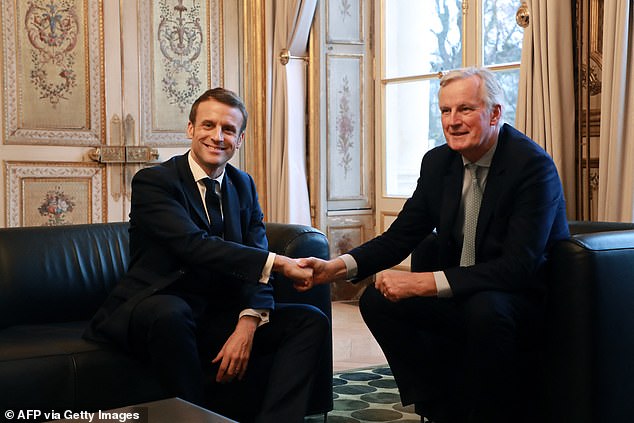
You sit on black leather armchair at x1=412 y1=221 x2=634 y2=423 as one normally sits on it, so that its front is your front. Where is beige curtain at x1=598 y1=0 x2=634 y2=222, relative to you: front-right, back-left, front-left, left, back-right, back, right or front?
back-right

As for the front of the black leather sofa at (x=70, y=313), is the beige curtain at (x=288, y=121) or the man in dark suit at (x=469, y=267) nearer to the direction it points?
the man in dark suit

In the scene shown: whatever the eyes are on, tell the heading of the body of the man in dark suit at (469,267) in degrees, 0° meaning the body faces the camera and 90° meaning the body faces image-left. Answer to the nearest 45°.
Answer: approximately 45°

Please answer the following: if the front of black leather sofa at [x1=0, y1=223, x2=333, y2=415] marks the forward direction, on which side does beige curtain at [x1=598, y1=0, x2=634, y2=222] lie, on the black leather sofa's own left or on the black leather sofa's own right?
on the black leather sofa's own left

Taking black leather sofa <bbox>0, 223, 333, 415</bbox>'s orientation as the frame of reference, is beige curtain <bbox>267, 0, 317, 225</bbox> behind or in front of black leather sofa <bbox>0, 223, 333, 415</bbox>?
behind

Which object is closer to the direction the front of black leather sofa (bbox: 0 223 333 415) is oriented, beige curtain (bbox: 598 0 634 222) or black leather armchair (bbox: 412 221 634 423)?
the black leather armchair

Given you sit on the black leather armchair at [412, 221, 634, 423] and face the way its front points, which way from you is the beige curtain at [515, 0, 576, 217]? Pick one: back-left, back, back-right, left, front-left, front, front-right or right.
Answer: back-right

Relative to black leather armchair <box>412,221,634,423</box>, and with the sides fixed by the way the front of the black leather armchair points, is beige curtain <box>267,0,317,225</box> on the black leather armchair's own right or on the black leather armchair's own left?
on the black leather armchair's own right

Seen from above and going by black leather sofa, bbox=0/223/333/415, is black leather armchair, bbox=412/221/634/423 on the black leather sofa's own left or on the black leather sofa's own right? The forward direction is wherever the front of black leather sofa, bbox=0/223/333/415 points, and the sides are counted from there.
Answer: on the black leather sofa's own left

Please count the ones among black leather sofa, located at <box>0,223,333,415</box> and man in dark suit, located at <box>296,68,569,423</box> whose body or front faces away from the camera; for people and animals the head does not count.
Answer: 0

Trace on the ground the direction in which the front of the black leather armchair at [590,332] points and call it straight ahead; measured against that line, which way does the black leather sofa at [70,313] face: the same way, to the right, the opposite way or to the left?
to the left

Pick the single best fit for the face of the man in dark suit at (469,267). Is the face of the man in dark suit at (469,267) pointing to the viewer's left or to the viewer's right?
to the viewer's left
